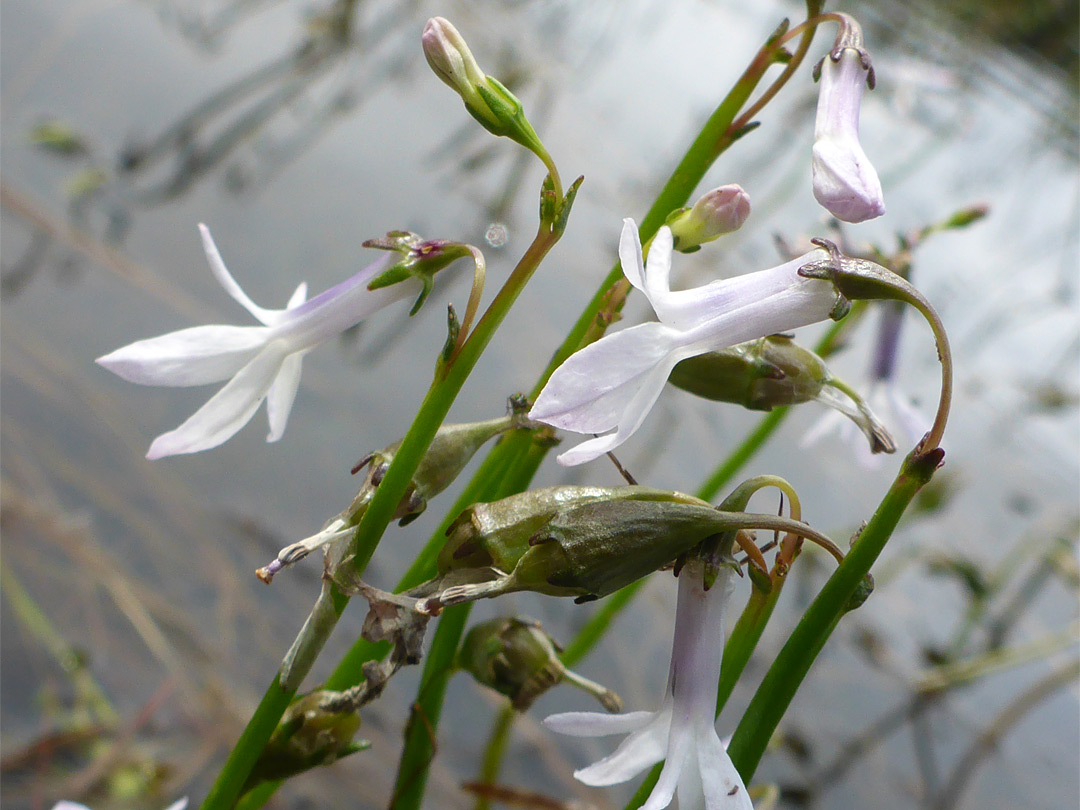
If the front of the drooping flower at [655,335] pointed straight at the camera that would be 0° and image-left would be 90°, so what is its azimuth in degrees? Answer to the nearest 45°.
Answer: approximately 90°
